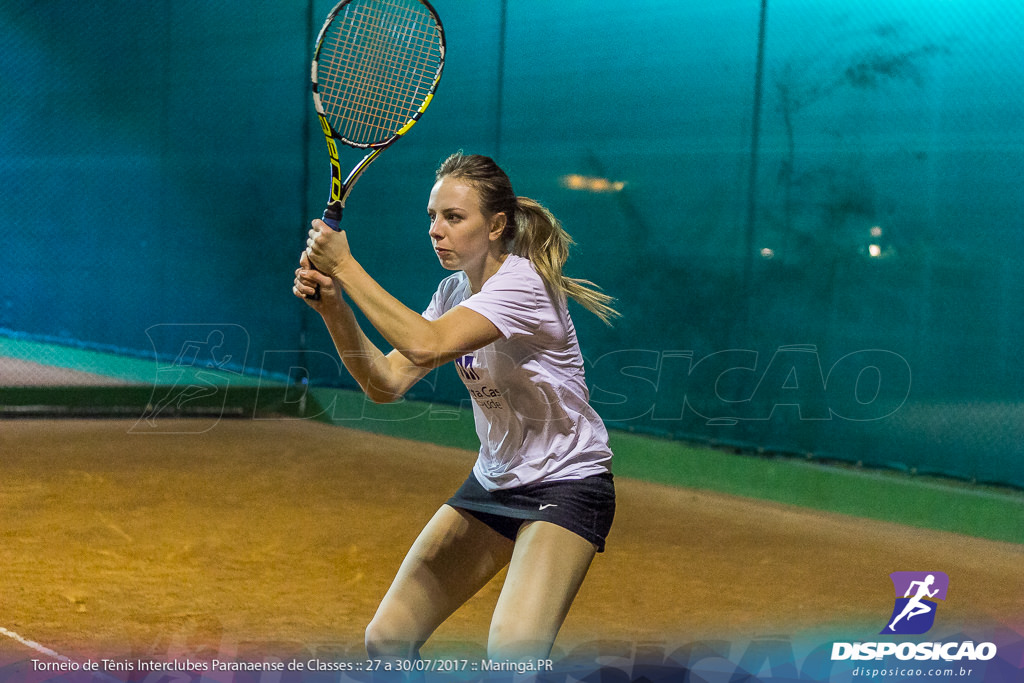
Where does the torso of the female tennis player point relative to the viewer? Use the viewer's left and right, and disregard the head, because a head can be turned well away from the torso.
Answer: facing the viewer and to the left of the viewer

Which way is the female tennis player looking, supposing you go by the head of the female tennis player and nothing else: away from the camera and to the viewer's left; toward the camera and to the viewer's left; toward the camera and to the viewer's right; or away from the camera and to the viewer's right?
toward the camera and to the viewer's left
